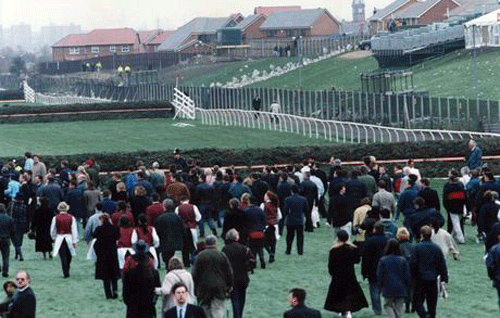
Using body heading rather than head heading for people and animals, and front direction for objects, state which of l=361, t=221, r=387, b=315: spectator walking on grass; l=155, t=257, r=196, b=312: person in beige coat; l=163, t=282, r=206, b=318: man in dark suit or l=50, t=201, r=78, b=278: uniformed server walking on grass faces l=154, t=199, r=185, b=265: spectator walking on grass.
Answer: the person in beige coat

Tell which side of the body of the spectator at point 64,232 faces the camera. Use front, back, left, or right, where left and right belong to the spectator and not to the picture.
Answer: back

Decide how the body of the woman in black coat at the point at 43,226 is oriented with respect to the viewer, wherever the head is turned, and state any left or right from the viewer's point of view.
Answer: facing away from the viewer

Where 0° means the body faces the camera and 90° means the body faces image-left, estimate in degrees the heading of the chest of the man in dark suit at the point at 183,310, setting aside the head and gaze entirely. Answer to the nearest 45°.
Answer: approximately 0°

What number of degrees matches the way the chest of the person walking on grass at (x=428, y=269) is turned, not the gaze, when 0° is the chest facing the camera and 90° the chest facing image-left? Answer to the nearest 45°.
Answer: approximately 180°

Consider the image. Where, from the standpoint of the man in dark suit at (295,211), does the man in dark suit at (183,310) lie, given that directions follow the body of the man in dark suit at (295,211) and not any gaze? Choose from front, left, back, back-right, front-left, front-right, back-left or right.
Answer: back

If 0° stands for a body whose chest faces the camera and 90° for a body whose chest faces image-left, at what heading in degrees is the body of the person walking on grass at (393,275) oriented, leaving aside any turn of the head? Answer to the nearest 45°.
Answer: approximately 180°

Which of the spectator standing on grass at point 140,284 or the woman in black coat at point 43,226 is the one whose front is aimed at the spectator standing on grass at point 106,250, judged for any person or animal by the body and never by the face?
the spectator standing on grass at point 140,284

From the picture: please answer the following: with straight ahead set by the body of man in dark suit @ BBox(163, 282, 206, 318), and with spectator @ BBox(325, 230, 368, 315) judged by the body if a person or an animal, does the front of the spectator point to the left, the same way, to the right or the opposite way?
the opposite way

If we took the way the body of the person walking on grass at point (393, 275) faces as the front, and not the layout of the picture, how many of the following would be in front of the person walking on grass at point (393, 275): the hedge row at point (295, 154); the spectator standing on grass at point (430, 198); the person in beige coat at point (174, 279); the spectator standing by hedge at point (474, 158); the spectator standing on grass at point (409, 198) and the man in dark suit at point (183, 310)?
4

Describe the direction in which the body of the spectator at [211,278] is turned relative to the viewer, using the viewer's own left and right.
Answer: facing away from the viewer

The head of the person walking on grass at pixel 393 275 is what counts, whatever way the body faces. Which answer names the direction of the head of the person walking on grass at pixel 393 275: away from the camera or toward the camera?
away from the camera

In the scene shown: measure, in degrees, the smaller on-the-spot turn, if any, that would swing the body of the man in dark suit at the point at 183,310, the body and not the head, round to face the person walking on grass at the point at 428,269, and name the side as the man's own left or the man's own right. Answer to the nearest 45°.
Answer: approximately 135° to the man's own left
